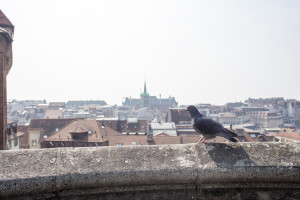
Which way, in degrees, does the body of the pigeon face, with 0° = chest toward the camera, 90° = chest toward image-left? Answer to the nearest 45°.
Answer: approximately 90°

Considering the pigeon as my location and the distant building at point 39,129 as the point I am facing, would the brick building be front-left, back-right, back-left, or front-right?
front-left

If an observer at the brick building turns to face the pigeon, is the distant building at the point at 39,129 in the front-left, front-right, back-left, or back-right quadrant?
back-left

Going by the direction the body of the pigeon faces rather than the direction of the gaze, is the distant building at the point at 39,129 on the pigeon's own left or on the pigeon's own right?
on the pigeon's own right

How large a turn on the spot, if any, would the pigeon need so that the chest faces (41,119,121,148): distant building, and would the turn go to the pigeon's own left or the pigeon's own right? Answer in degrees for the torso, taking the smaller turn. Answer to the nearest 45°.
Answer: approximately 45° to the pigeon's own right

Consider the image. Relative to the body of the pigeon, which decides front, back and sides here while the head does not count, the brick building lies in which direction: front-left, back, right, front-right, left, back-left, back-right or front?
front-right

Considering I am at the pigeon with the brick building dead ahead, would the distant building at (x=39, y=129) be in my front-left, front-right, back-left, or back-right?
front-right
